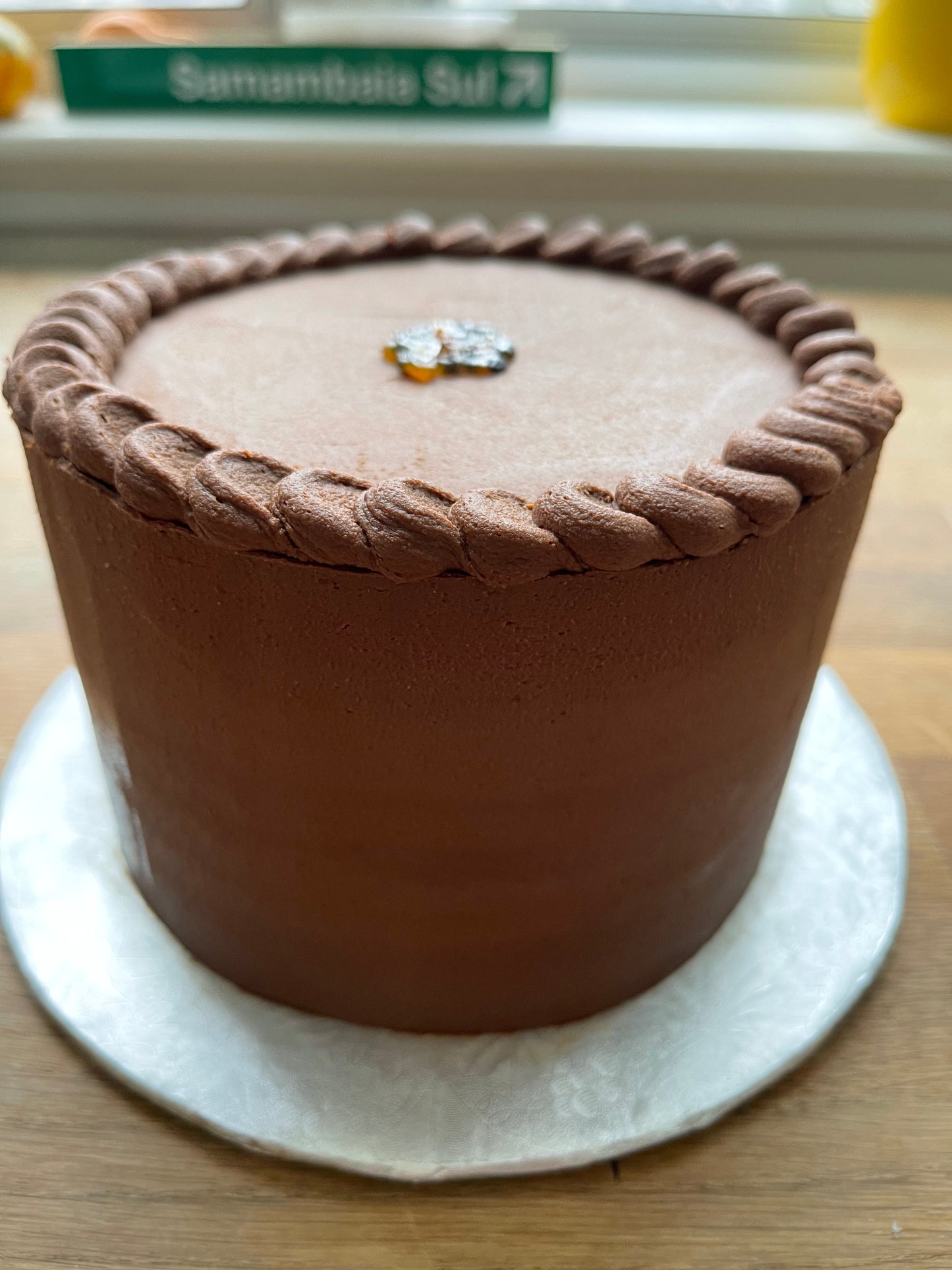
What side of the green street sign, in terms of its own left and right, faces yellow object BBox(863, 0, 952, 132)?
left

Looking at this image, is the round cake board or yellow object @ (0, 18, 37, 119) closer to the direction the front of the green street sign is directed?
the round cake board

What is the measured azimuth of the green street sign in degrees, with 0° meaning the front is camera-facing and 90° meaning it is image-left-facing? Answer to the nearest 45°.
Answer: approximately 0°

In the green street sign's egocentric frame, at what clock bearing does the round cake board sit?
The round cake board is roughly at 12 o'clock from the green street sign.
